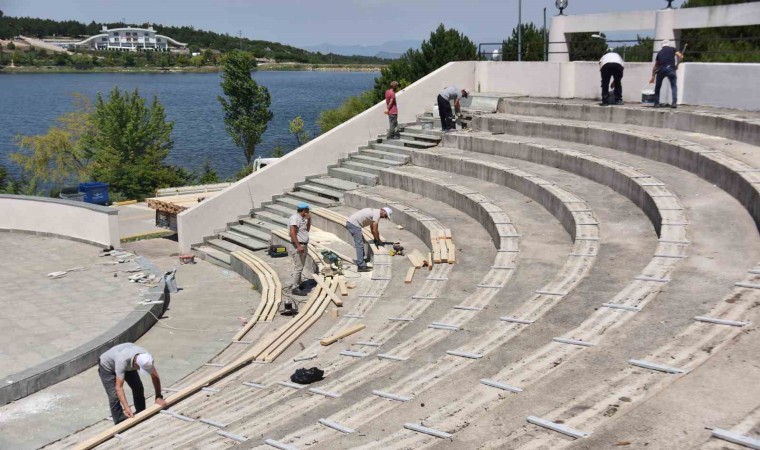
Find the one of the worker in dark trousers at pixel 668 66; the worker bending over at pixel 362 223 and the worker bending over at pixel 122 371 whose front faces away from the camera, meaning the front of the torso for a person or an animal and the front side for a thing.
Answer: the worker in dark trousers

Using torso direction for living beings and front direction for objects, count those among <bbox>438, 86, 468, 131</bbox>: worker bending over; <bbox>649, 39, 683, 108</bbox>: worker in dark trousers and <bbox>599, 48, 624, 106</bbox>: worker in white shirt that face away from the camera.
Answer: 2

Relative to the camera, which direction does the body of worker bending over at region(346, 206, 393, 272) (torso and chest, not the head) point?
to the viewer's right

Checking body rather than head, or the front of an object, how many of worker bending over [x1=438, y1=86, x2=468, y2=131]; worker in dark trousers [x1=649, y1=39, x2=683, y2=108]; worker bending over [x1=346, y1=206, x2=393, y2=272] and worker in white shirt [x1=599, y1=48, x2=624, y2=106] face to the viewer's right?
2

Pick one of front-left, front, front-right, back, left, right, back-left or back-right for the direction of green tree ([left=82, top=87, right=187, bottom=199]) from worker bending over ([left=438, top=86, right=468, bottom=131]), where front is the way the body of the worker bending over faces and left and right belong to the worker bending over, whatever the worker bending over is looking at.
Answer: back-left

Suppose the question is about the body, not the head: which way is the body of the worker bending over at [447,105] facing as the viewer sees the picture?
to the viewer's right

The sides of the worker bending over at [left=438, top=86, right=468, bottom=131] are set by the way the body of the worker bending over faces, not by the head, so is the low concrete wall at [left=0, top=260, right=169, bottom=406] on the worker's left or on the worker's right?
on the worker's right

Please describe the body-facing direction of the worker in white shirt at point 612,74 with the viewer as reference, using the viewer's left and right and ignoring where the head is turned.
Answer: facing away from the viewer

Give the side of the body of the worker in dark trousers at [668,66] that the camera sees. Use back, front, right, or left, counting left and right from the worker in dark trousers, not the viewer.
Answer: back

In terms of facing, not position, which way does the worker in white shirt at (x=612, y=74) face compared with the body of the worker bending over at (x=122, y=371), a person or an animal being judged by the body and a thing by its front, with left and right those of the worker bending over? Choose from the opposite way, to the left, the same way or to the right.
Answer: to the left
